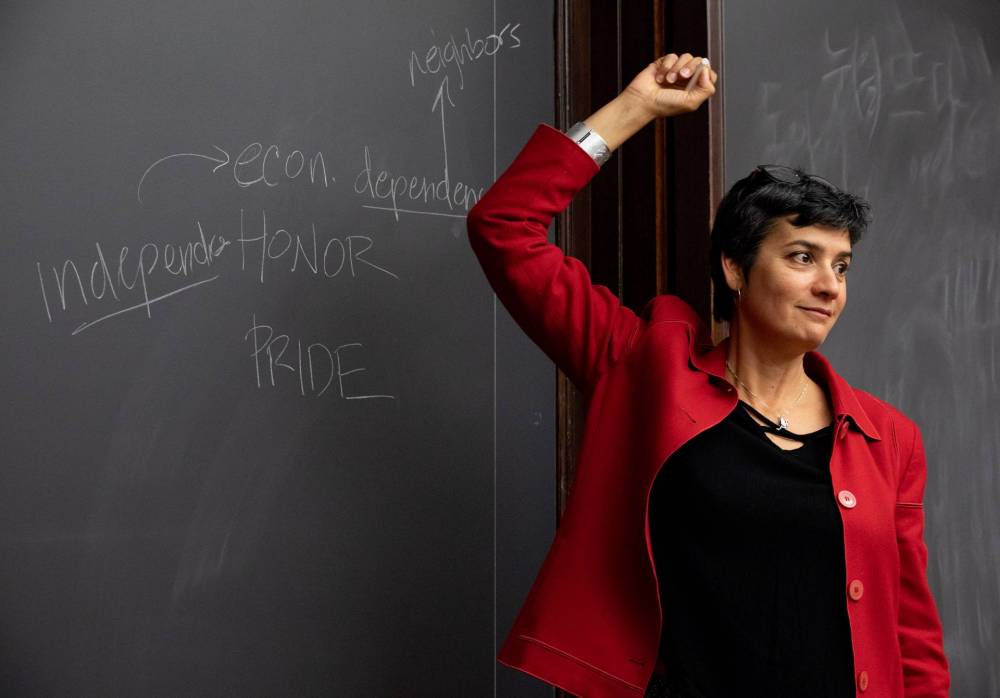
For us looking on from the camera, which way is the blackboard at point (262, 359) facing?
facing the viewer

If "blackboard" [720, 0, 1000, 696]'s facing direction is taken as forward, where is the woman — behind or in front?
in front

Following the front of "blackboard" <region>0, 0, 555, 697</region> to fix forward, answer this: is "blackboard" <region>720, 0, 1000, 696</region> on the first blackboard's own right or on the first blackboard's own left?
on the first blackboard's own left

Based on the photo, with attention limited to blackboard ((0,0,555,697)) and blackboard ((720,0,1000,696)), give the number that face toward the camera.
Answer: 2

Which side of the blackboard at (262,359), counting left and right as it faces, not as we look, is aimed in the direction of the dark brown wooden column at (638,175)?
left

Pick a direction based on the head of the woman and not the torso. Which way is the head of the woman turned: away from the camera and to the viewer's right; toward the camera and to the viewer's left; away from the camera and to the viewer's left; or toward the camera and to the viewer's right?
toward the camera and to the viewer's right

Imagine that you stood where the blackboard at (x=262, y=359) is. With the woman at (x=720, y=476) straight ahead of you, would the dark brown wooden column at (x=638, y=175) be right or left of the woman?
left

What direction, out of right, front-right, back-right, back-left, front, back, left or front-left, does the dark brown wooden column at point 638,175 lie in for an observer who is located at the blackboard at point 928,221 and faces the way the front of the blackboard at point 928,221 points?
front-right

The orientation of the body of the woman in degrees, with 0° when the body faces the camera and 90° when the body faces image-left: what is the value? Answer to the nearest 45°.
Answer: approximately 315°
